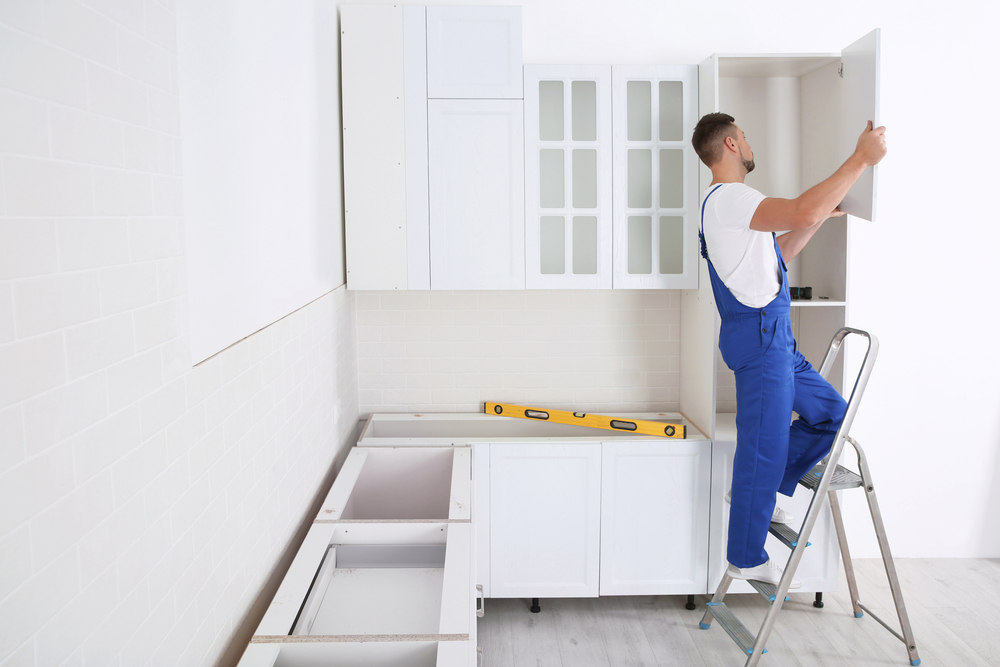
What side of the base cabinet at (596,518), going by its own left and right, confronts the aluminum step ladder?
left

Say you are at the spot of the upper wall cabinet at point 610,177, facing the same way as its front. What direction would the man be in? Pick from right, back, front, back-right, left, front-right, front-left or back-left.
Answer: front-left

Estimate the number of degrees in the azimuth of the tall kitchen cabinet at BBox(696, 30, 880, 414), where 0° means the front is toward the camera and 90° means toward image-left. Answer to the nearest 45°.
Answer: approximately 0°

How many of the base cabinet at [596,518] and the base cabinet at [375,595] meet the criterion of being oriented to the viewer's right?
1

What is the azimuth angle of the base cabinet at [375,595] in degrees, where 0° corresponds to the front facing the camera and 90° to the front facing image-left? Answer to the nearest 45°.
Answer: approximately 270°

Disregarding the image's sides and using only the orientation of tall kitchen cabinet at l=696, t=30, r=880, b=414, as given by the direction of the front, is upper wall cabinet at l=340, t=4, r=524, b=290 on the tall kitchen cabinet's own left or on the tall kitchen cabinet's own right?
on the tall kitchen cabinet's own right
